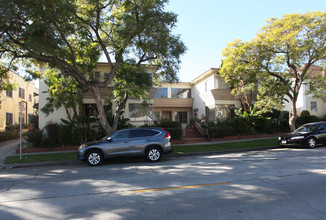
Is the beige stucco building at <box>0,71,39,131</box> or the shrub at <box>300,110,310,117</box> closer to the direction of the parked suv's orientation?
the beige stucco building

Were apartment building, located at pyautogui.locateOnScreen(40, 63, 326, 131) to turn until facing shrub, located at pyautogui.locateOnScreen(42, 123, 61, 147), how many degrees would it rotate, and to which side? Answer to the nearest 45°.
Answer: approximately 45° to its right

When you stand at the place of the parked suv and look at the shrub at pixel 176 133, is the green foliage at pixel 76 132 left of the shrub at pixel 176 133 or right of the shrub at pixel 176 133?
left

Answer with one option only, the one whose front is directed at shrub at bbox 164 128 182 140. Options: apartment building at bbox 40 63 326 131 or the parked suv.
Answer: the apartment building

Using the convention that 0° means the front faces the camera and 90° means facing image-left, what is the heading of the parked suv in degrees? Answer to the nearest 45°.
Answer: approximately 90°

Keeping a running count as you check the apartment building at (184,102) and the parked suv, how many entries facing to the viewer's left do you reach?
1

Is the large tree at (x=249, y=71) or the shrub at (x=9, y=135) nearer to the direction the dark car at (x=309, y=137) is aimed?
the shrub

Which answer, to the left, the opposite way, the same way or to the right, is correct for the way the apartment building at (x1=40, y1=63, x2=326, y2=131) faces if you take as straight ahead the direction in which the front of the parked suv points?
to the left
